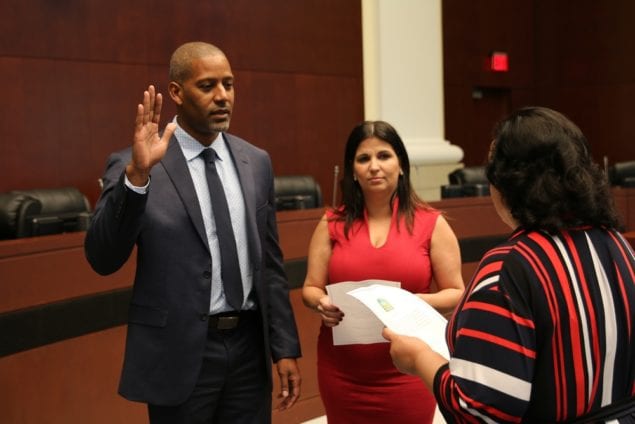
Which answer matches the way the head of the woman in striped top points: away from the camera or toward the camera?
away from the camera

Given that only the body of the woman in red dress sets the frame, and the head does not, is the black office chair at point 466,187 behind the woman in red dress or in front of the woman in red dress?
behind

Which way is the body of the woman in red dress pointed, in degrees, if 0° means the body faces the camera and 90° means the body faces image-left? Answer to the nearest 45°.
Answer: approximately 0°

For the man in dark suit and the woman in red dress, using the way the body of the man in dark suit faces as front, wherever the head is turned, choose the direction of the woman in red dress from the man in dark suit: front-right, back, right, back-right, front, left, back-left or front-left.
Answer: left

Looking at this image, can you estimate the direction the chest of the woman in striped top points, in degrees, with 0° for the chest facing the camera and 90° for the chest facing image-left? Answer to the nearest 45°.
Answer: approximately 135°

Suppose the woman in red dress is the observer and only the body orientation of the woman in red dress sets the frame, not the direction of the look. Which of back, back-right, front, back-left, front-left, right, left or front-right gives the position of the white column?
back

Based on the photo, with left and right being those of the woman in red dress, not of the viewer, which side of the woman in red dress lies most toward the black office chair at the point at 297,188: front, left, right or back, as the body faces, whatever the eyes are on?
back

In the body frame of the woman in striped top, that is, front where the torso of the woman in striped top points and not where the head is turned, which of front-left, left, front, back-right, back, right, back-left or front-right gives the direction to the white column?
front-right

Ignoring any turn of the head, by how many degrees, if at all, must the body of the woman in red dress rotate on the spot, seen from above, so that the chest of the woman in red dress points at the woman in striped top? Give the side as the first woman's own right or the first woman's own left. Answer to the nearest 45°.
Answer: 0° — they already face them

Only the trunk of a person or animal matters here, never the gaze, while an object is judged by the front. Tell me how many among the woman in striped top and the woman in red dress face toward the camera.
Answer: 1

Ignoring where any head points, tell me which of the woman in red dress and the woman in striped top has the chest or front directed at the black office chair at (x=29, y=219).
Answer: the woman in striped top

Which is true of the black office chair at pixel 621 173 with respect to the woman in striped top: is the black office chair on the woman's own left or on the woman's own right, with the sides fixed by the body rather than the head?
on the woman's own right

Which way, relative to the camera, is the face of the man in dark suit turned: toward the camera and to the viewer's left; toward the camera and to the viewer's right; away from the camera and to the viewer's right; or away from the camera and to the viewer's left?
toward the camera and to the viewer's right
